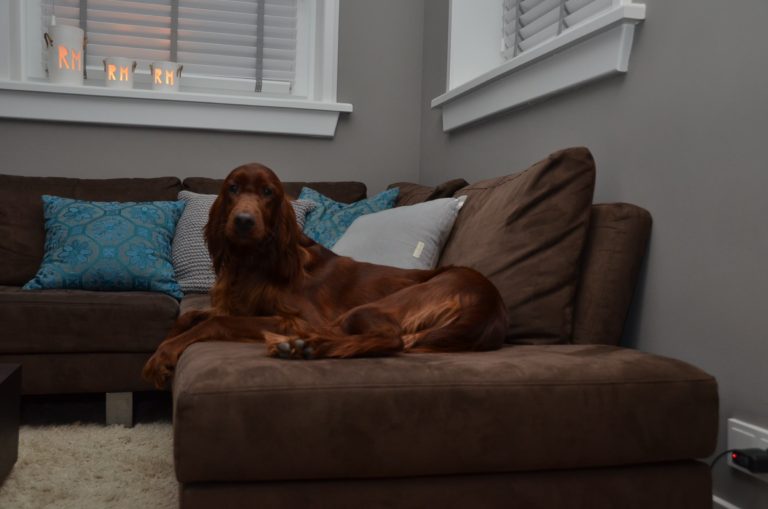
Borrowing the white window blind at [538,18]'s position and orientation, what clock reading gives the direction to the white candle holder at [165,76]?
The white candle holder is roughly at 2 o'clock from the white window blind.

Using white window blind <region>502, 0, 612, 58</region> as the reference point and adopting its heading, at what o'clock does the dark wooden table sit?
The dark wooden table is roughly at 12 o'clock from the white window blind.

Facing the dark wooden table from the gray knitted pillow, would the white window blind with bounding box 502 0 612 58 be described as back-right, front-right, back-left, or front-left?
back-left

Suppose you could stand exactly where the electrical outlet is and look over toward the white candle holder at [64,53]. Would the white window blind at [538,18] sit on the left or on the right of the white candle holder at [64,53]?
right

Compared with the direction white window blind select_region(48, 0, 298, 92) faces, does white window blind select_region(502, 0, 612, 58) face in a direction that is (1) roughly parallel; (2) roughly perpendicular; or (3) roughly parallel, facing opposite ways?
roughly perpendicular

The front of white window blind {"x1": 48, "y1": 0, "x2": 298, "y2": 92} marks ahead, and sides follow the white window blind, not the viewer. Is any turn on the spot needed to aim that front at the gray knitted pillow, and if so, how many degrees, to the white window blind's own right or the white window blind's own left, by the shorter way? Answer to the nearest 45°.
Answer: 0° — it already faces it

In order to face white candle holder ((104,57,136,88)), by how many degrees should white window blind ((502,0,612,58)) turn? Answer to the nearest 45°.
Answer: approximately 45° to its right

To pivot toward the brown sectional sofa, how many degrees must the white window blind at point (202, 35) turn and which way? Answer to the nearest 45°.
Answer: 0° — it already faces it

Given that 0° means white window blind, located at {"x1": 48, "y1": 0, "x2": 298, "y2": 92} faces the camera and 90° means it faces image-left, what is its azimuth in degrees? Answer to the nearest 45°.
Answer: approximately 0°

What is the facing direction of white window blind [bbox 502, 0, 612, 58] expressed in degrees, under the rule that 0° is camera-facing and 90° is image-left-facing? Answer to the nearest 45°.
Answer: approximately 45°

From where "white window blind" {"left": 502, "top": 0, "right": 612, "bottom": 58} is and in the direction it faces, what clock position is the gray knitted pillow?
The gray knitted pillow is roughly at 1 o'clock from the white window blind.
